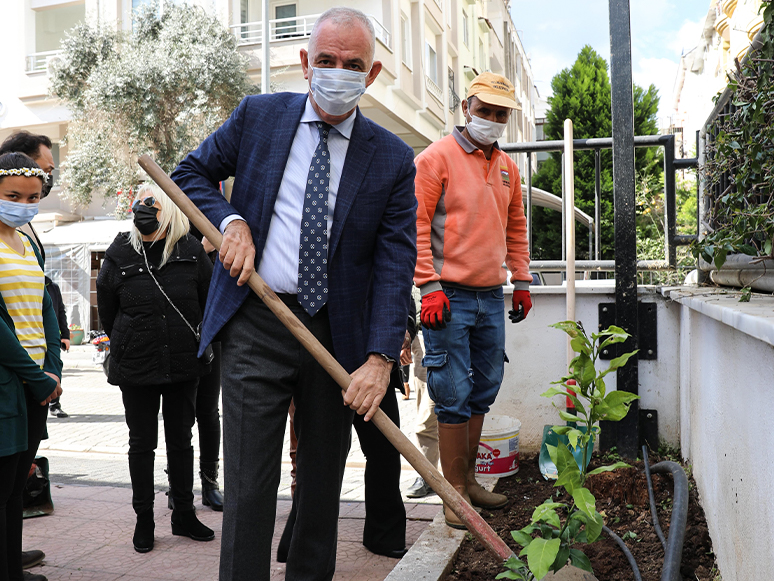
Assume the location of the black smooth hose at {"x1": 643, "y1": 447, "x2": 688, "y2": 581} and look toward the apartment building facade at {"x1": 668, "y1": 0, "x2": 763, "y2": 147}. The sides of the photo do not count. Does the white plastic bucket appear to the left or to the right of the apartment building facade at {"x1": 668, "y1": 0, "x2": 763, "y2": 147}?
left

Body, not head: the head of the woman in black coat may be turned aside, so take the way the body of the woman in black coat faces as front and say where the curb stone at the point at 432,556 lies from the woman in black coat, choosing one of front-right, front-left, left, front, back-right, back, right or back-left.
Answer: front-left

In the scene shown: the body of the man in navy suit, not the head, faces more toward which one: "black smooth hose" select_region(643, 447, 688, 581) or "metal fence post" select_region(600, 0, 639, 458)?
the black smooth hose

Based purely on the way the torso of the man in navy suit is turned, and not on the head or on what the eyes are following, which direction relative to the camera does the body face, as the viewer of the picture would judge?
toward the camera

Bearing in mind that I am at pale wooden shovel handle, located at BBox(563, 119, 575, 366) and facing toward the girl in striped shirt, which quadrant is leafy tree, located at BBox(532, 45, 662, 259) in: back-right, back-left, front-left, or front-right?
back-right

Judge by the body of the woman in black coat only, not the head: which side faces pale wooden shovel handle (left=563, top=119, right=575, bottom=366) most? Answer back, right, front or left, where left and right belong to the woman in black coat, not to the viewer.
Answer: left

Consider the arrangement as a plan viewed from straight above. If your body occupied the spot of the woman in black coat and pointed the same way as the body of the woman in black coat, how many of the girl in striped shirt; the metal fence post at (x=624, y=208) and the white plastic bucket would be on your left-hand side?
2

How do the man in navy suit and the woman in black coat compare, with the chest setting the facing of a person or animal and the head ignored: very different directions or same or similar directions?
same or similar directions

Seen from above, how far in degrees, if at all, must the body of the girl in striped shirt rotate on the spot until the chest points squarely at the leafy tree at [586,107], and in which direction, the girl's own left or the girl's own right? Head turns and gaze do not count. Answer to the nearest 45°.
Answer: approximately 90° to the girl's own left

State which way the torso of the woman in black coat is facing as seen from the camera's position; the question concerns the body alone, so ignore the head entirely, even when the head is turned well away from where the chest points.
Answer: toward the camera

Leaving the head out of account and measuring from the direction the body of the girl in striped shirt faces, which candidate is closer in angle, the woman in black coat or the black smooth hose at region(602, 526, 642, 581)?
the black smooth hose

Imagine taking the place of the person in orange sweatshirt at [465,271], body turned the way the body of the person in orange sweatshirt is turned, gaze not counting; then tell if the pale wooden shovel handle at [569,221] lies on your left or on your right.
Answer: on your left

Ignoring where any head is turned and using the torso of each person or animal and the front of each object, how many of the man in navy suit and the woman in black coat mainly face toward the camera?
2

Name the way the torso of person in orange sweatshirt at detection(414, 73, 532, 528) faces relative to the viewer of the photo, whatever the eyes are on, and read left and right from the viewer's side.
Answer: facing the viewer and to the right of the viewer

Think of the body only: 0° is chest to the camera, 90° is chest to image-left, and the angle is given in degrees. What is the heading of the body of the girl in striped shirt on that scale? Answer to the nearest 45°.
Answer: approximately 315°

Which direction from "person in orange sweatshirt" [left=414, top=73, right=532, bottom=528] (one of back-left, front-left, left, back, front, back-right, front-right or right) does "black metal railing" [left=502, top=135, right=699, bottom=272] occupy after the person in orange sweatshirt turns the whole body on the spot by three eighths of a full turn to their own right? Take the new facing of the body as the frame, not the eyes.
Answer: back-right

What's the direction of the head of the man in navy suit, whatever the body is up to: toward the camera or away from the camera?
toward the camera

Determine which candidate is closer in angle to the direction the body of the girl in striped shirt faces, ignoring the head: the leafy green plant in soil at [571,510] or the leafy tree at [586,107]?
the leafy green plant in soil
